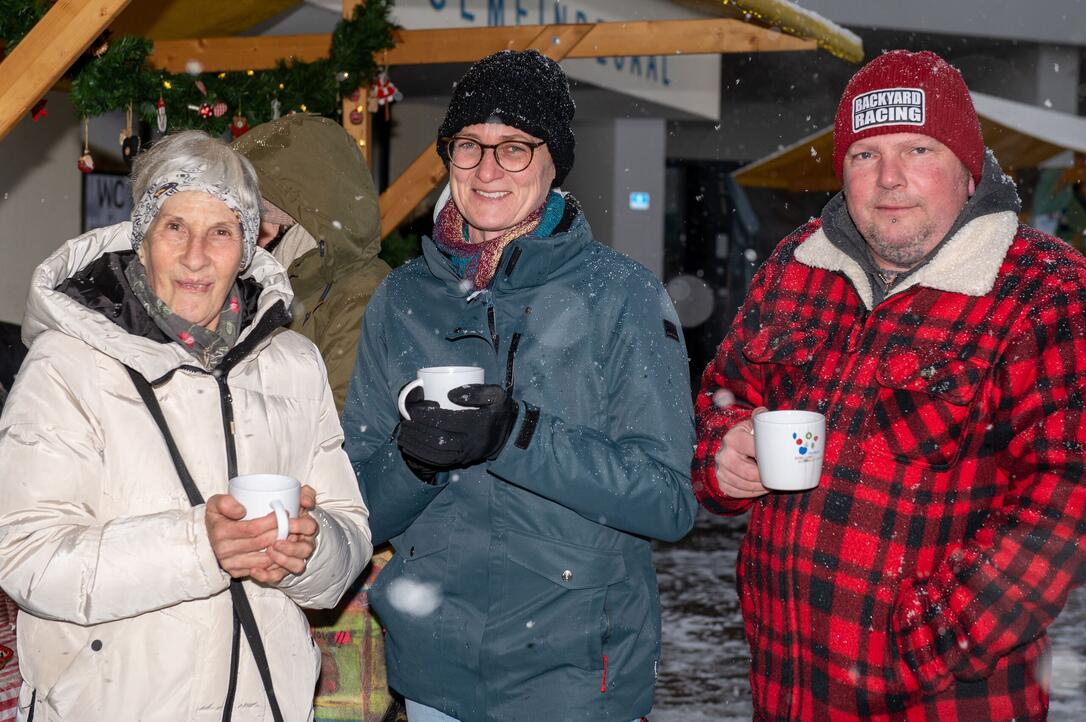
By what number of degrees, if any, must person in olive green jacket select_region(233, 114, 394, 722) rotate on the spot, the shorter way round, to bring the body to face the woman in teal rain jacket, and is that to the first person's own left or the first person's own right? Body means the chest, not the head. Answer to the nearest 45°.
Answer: approximately 90° to the first person's own left

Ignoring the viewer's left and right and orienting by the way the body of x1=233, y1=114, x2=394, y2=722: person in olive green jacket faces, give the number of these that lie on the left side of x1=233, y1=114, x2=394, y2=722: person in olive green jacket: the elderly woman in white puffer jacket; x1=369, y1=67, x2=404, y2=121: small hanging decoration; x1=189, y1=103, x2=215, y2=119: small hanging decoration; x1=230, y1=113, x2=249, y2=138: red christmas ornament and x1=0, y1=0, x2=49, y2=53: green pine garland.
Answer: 1

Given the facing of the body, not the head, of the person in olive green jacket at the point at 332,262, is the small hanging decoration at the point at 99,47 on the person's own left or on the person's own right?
on the person's own right

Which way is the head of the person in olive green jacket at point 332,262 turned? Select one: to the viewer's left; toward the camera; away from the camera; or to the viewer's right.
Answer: to the viewer's left

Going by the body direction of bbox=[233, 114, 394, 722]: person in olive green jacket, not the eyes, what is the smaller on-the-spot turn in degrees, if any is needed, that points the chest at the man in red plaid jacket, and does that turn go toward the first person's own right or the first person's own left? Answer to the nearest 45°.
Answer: approximately 135° to the first person's own left

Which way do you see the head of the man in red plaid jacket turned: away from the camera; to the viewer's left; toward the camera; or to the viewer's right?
toward the camera

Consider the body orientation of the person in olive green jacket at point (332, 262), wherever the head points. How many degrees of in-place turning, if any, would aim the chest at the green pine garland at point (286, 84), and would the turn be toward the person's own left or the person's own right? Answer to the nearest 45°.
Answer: approximately 90° to the person's own right

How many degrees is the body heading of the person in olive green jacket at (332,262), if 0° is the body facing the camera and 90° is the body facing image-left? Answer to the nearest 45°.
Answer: approximately 90°

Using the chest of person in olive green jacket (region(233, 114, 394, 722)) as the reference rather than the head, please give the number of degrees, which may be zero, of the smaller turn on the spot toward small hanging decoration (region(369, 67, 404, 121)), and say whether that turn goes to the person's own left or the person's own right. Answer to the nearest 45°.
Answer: approximately 90° to the person's own right

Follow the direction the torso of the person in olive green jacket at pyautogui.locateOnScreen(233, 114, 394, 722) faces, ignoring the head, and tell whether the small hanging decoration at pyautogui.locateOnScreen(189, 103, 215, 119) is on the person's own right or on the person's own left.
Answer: on the person's own right

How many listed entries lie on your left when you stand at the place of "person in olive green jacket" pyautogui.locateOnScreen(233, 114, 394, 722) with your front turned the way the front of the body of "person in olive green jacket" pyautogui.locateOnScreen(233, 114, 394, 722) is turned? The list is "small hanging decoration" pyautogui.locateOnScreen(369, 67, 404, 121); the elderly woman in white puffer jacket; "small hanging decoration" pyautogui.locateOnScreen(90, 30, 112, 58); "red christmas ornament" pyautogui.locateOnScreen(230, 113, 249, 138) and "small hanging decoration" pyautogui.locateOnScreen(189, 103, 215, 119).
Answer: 1

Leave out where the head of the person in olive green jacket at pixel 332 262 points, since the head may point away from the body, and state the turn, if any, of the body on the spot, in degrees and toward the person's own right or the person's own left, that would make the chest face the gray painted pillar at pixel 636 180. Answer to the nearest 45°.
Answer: approximately 90° to the person's own right

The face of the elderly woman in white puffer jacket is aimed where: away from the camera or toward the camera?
toward the camera

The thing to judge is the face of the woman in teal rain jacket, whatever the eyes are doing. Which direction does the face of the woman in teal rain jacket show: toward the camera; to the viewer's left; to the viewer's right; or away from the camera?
toward the camera

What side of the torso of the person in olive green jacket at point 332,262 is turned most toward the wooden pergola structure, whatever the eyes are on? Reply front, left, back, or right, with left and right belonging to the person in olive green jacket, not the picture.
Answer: right

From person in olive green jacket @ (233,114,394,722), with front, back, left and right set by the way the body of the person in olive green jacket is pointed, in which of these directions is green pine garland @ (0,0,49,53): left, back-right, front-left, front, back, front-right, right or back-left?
front-right
